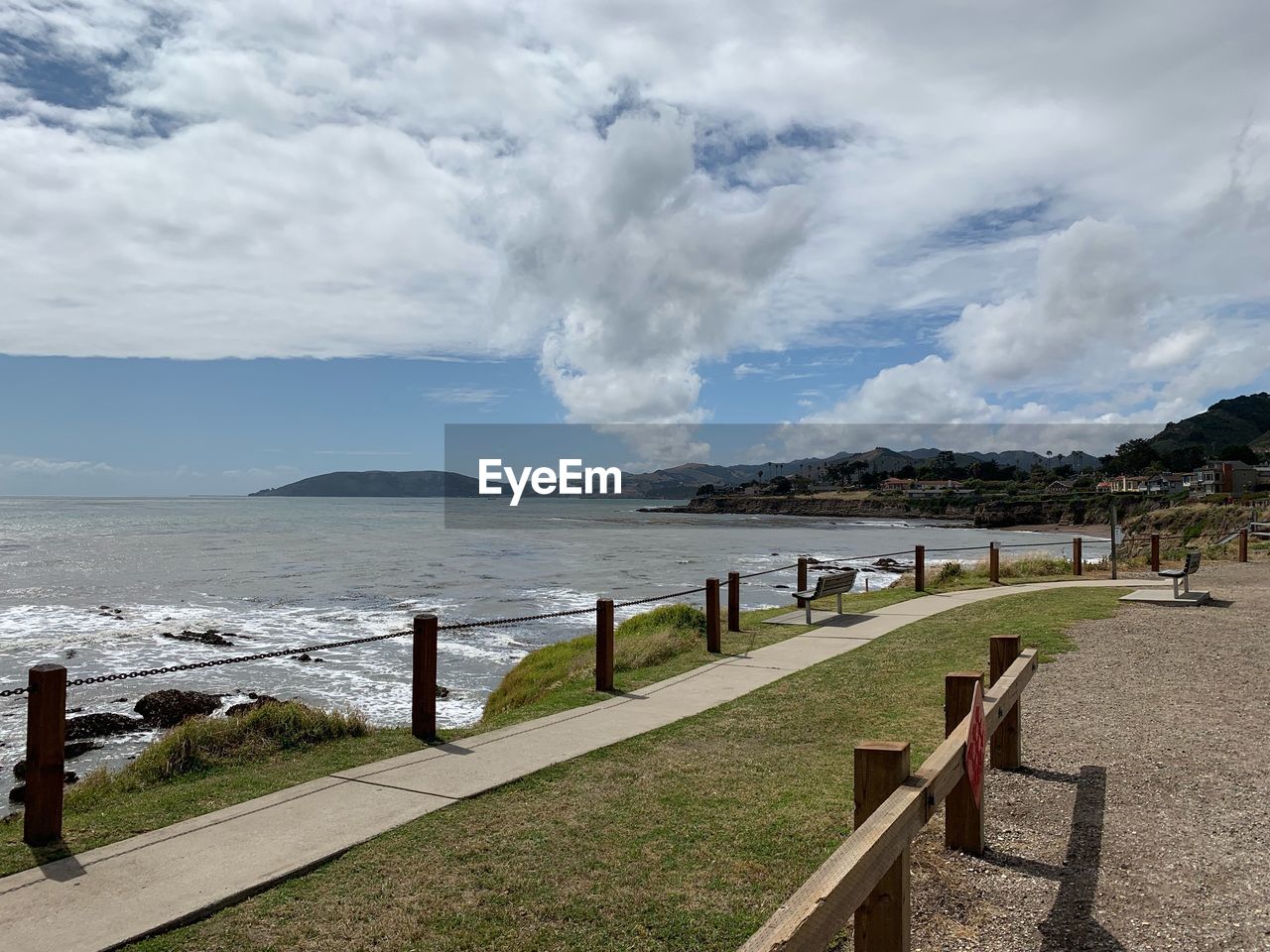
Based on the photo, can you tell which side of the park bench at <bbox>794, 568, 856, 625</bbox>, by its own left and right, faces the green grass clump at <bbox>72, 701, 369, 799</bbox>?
left

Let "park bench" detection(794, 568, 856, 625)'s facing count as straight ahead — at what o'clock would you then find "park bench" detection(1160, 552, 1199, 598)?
"park bench" detection(1160, 552, 1199, 598) is roughly at 4 o'clock from "park bench" detection(794, 568, 856, 625).

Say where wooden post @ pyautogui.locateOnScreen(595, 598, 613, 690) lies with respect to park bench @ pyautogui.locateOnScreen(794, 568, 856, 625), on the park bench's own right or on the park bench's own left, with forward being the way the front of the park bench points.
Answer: on the park bench's own left

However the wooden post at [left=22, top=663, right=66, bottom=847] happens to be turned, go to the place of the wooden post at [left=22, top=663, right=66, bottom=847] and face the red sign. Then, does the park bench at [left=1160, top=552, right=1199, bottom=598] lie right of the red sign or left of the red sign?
left

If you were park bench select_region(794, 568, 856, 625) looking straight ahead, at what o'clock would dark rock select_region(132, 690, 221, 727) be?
The dark rock is roughly at 10 o'clock from the park bench.

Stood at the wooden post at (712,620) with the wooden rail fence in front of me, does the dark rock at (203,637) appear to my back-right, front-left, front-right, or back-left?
back-right

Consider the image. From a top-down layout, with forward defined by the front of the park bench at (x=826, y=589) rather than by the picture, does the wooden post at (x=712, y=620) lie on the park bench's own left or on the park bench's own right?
on the park bench's own left

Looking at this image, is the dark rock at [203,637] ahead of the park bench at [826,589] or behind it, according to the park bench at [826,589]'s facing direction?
ahead

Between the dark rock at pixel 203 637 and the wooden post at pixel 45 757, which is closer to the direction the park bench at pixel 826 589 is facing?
the dark rock

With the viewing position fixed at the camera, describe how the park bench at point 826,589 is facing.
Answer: facing away from the viewer and to the left of the viewer

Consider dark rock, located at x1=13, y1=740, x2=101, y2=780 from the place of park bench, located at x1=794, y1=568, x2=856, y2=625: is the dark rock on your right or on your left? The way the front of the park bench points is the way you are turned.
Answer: on your left
